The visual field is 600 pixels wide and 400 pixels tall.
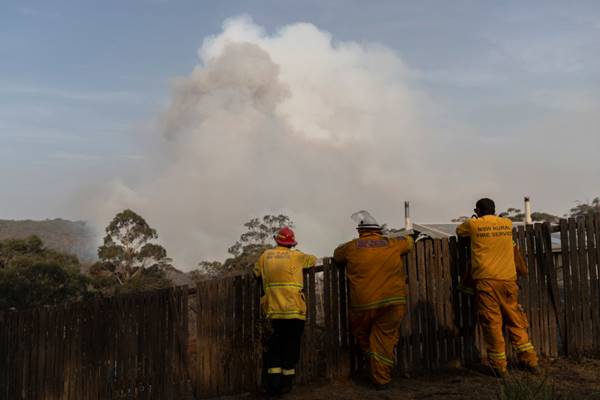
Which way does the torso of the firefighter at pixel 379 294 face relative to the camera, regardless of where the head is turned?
away from the camera

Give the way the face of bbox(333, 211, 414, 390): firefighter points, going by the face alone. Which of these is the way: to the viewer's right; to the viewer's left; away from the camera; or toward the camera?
away from the camera

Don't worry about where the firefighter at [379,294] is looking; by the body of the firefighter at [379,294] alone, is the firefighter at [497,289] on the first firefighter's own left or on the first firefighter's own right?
on the first firefighter's own right

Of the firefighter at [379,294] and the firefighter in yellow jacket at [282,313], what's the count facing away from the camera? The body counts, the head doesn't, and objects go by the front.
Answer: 2

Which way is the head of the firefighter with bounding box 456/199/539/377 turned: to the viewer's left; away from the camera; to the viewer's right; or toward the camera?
away from the camera

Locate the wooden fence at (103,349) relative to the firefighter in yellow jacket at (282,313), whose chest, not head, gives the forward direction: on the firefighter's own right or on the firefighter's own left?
on the firefighter's own left

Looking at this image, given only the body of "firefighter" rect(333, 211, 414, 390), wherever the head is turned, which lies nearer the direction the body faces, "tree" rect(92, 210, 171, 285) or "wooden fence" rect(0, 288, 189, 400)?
the tree

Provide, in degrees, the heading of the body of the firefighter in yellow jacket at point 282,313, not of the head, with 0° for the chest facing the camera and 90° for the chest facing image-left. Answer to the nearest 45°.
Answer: approximately 180°

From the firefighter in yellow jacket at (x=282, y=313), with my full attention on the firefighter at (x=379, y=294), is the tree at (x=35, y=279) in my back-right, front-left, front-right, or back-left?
back-left

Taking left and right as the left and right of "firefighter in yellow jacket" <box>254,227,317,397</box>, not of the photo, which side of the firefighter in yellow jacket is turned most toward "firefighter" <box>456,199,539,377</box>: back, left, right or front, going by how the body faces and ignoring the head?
right

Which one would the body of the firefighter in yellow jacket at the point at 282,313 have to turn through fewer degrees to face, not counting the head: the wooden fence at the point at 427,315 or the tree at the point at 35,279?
the tree
